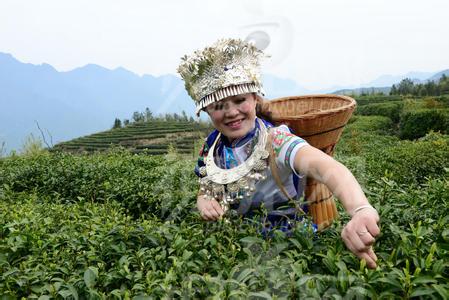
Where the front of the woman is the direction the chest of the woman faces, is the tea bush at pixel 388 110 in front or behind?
behind

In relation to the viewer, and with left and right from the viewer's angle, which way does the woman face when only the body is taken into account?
facing the viewer and to the left of the viewer

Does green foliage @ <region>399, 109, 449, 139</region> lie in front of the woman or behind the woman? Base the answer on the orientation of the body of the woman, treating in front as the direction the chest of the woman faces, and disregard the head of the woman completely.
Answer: behind

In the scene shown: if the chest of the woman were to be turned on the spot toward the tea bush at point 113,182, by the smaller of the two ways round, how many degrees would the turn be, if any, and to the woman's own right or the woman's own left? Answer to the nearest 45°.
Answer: approximately 90° to the woman's own right

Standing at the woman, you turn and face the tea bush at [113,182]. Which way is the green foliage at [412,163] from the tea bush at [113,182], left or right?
right

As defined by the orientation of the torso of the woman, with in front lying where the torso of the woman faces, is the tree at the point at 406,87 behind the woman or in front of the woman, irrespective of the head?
behind
